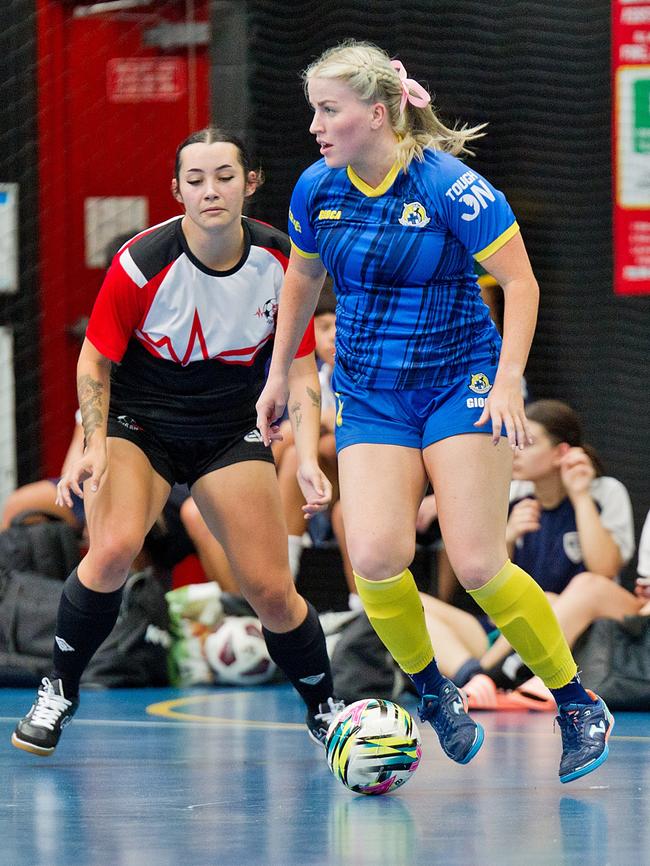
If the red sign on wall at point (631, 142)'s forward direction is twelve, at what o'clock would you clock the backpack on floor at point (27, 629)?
The backpack on floor is roughly at 2 o'clock from the red sign on wall.

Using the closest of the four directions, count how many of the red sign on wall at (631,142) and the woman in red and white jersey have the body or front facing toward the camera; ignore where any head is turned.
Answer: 2

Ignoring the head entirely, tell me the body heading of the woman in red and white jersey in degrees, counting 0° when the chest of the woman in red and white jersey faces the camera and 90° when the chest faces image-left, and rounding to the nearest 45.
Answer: approximately 0°

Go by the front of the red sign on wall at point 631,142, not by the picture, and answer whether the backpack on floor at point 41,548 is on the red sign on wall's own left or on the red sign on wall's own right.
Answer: on the red sign on wall's own right

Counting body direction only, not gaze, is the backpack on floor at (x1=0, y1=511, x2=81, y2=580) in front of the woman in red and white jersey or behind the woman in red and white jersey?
behind

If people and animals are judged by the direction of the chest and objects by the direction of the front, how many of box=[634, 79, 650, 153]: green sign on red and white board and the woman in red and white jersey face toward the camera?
2

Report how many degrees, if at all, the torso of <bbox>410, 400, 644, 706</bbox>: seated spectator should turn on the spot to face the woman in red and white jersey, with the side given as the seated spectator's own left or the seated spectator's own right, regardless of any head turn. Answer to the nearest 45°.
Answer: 0° — they already face them

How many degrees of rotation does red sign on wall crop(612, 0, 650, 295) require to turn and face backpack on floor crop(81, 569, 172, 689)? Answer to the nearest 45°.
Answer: approximately 45° to its right

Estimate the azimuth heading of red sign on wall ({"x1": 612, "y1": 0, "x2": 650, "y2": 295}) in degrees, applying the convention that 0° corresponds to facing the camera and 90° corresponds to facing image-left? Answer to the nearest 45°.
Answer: approximately 0°
